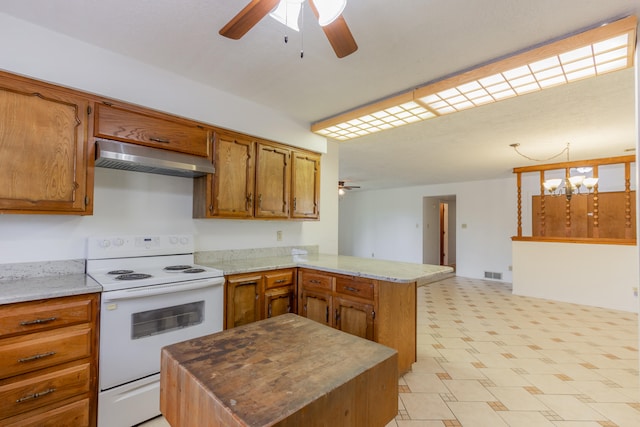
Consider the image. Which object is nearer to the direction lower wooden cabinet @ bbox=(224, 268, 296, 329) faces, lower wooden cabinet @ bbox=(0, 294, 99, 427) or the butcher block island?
the butcher block island

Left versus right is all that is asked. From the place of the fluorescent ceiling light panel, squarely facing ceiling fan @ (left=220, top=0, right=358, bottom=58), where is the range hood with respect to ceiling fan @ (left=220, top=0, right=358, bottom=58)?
right

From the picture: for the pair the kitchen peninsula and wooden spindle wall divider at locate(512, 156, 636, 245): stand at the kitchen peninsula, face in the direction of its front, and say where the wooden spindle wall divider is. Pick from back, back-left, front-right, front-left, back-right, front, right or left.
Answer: back

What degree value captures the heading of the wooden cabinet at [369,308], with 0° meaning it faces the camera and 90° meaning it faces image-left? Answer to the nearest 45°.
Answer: approximately 45°

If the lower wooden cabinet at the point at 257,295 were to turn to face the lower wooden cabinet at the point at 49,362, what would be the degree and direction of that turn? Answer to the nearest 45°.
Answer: approximately 90° to its right
